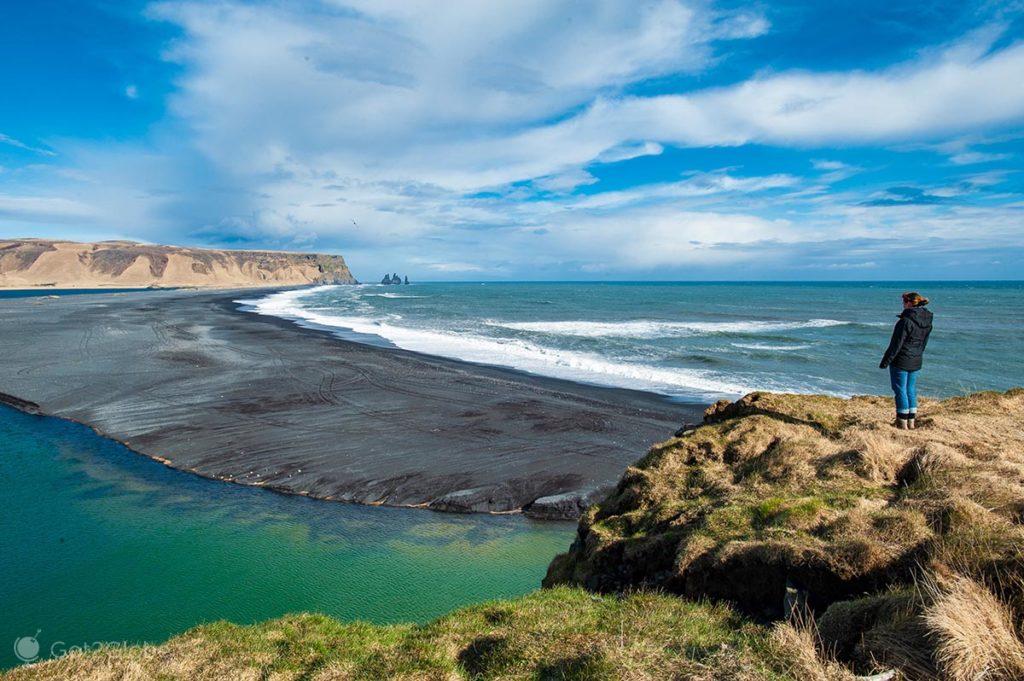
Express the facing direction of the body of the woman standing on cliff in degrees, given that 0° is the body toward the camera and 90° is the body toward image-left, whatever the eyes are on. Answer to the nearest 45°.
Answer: approximately 135°
